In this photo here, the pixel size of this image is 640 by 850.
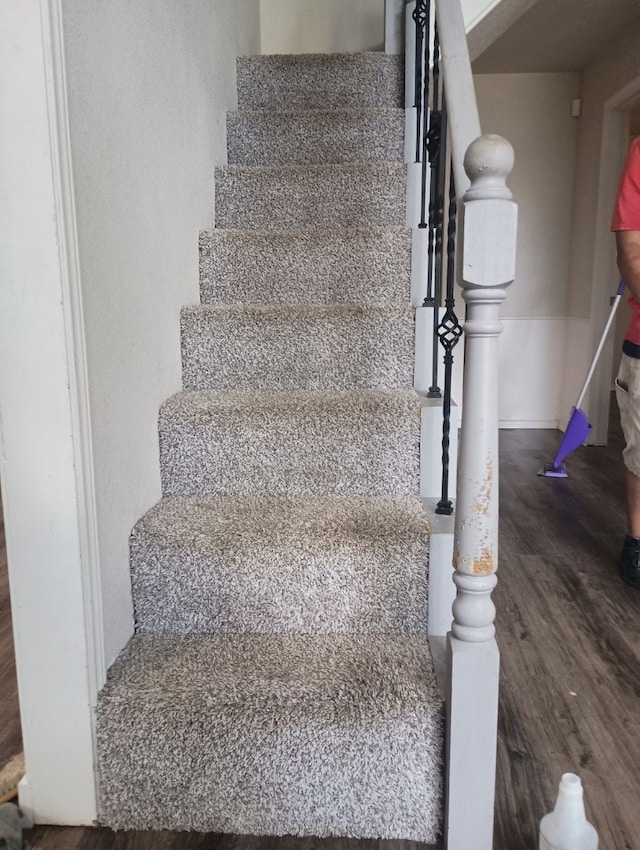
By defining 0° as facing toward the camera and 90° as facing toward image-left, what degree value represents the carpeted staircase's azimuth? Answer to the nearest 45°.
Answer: approximately 0°

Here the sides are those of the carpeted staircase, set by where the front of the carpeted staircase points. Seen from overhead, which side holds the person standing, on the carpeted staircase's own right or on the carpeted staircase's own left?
on the carpeted staircase's own left
